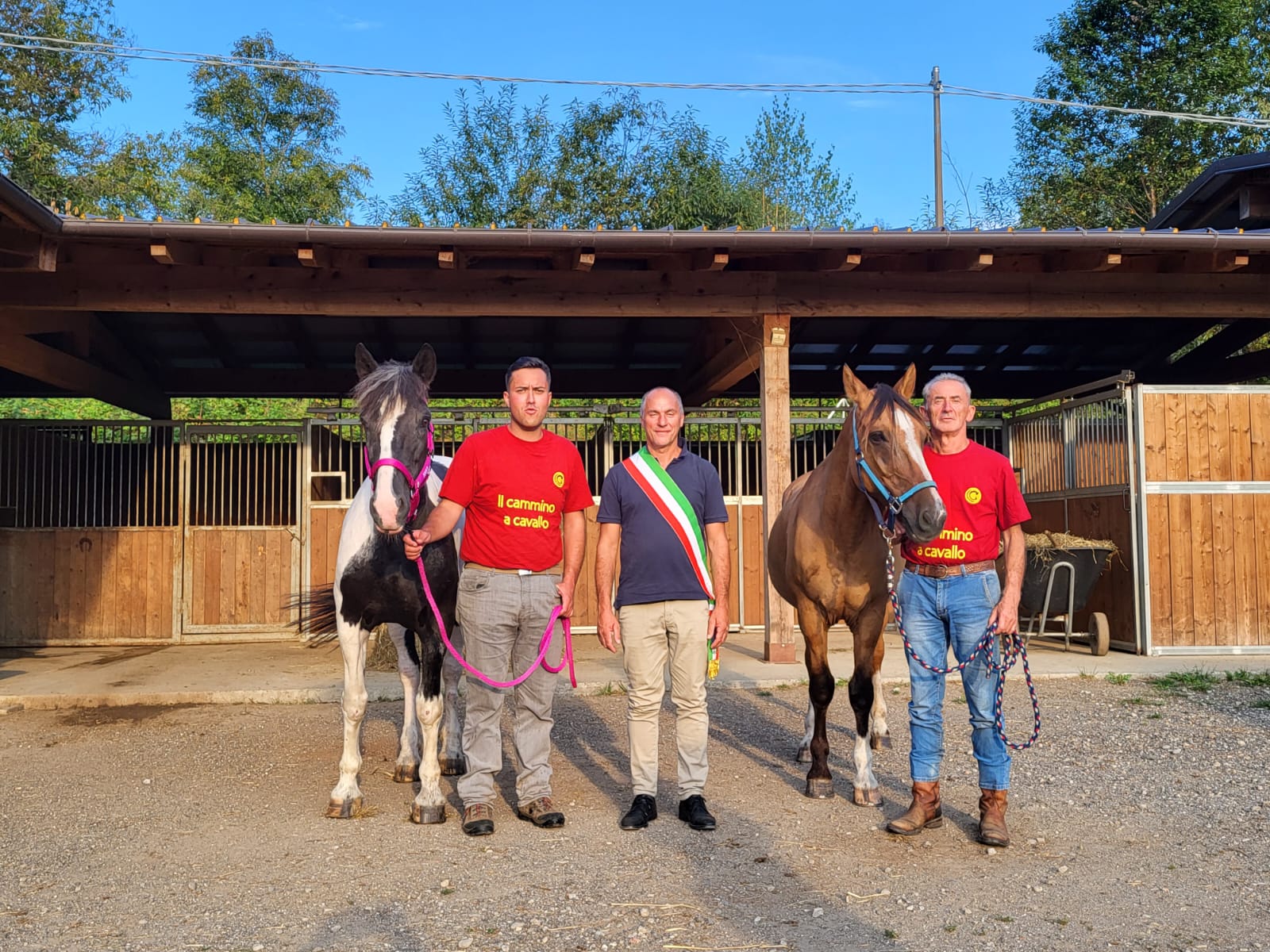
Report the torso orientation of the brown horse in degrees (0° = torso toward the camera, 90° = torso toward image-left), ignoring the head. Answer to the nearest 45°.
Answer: approximately 0°

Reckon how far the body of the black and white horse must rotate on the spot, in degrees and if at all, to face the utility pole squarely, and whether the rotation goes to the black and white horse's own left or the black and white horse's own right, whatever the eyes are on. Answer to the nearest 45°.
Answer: approximately 135° to the black and white horse's own left

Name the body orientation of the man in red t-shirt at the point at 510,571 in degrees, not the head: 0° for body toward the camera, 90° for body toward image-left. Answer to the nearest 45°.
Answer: approximately 0°

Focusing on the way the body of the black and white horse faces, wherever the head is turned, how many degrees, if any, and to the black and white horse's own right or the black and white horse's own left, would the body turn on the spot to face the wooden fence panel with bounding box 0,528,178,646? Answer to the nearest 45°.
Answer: approximately 135° to the black and white horse's own right

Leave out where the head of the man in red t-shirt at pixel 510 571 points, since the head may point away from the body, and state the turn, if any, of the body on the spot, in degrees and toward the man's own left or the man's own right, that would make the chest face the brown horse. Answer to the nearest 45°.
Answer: approximately 90° to the man's own left

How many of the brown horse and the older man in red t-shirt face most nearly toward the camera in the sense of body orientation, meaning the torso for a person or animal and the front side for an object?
2

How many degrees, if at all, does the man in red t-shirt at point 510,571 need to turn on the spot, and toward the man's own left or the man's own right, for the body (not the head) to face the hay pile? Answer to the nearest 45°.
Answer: approximately 135° to the man's own left

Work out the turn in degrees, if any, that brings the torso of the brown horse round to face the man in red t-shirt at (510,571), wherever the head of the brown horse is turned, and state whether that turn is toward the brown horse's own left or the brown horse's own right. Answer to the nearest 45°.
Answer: approximately 45° to the brown horse's own right
